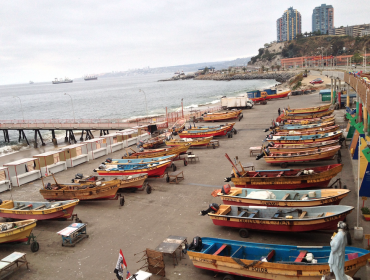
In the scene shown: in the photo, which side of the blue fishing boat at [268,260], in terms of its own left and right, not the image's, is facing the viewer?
right

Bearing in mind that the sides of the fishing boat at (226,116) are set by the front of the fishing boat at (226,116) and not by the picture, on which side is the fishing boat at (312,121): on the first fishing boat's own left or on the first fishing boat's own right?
on the first fishing boat's own right

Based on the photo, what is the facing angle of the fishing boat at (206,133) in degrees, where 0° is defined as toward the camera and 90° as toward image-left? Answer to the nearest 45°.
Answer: approximately 270°

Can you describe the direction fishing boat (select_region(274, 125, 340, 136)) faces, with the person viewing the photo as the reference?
facing to the right of the viewer

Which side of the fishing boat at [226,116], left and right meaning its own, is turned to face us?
right

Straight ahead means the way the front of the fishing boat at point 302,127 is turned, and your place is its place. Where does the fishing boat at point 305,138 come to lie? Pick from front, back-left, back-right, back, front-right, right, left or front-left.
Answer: right

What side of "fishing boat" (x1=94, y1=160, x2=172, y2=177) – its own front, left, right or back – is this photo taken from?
right

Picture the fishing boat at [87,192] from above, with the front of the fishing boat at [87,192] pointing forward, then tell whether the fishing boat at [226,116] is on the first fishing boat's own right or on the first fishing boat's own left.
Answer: on the first fishing boat's own left
